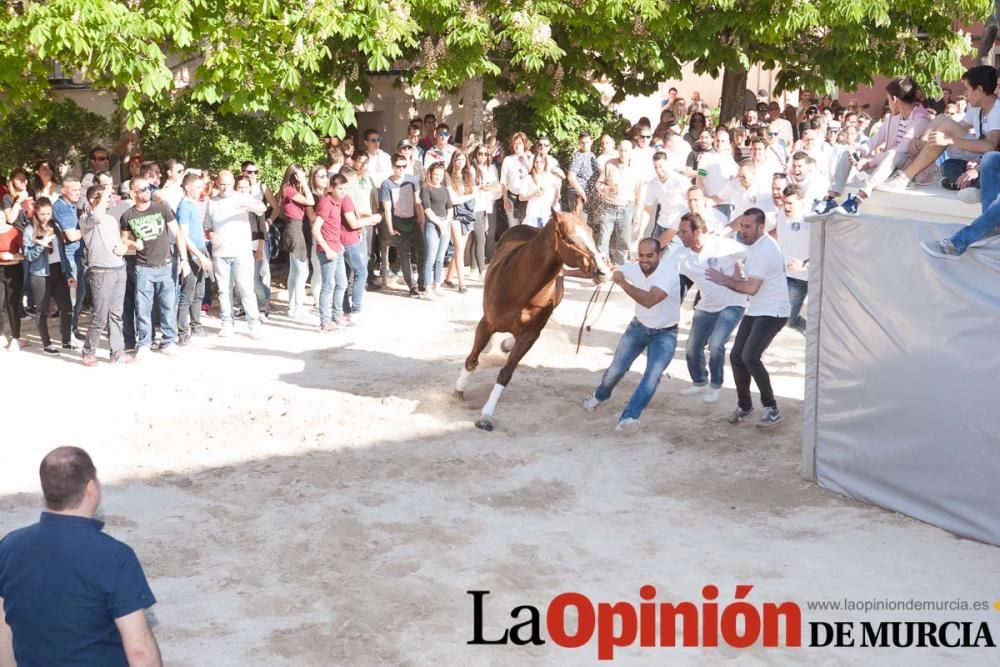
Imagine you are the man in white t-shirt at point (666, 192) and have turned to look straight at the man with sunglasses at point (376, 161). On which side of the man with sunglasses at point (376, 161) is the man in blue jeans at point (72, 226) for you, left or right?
left

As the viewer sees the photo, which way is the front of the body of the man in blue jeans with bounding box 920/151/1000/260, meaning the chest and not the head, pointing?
to the viewer's left

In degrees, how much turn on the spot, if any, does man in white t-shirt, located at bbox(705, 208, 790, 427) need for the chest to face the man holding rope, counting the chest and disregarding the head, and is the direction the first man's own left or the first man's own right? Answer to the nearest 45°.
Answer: approximately 45° to the first man's own right

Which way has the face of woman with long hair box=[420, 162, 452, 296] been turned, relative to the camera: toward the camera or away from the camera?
toward the camera

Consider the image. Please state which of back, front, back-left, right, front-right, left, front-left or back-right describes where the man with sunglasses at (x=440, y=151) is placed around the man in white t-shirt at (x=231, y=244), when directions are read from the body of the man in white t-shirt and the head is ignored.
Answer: back-left

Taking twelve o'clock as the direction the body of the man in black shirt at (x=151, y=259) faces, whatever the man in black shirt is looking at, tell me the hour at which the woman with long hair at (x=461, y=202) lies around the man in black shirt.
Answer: The woman with long hair is roughly at 8 o'clock from the man in black shirt.

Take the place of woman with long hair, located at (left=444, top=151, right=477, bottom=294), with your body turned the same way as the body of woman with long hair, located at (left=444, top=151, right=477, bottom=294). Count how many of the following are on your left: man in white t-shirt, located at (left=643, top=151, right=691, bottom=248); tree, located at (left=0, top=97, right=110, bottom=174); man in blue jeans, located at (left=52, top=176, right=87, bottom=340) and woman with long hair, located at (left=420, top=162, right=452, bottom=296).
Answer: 1

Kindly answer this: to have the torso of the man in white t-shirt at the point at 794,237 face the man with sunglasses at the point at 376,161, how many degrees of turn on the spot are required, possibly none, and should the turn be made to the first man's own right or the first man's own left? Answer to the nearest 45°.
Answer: approximately 90° to the first man's own right

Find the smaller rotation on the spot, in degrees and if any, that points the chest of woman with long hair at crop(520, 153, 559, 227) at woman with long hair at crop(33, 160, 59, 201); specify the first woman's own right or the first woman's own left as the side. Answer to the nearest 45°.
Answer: approximately 90° to the first woman's own right

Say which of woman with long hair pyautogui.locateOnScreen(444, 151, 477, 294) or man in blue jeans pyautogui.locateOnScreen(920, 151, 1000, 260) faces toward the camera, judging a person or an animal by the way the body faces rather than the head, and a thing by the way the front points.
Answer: the woman with long hair

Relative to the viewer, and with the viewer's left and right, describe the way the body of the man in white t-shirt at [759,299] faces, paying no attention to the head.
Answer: facing the viewer and to the left of the viewer

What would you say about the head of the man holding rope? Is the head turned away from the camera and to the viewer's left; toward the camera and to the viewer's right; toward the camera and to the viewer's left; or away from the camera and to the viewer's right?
toward the camera and to the viewer's left

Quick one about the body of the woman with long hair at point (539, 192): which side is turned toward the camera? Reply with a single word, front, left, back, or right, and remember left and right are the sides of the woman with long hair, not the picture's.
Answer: front

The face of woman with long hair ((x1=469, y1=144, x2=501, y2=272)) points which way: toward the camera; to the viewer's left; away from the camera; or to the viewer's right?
toward the camera

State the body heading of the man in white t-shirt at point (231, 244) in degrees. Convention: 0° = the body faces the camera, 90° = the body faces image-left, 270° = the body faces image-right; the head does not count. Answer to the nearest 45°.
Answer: approximately 0°

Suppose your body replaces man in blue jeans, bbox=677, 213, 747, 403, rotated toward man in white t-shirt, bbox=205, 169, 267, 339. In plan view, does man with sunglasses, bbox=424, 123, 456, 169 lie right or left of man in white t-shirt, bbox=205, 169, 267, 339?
right

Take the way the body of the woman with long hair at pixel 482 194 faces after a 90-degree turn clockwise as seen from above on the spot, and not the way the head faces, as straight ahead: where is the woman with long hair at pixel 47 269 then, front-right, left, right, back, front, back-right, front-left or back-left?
front-left

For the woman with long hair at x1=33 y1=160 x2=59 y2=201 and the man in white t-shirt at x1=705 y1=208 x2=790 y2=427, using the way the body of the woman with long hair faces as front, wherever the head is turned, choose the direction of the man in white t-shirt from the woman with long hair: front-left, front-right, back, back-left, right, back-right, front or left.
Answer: front

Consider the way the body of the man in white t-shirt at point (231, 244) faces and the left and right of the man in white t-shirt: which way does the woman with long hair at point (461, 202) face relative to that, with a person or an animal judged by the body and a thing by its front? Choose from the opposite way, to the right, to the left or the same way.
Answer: the same way

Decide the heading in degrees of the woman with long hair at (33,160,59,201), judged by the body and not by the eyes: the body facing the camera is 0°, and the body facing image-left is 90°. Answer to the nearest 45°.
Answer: approximately 315°
